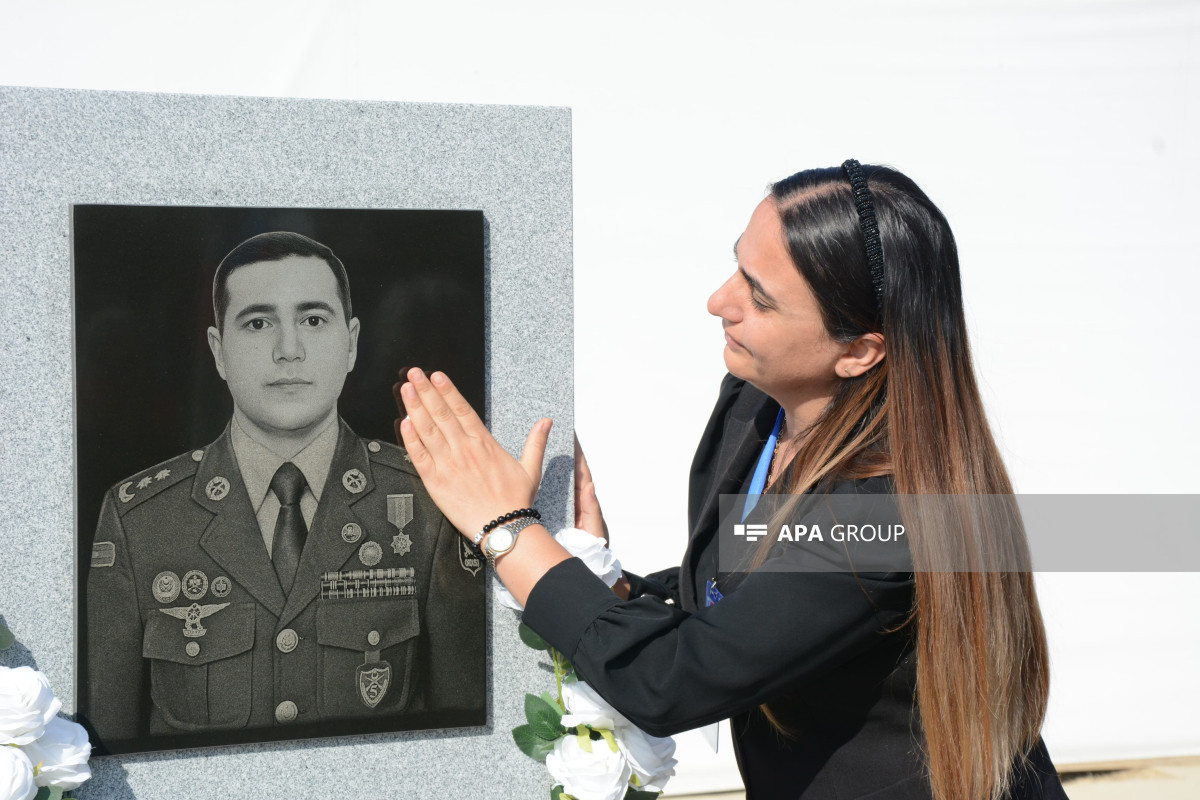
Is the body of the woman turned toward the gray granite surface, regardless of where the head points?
yes

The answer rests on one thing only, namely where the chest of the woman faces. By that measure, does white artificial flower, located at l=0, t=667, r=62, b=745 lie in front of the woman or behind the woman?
in front

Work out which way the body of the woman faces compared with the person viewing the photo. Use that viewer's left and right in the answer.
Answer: facing to the left of the viewer

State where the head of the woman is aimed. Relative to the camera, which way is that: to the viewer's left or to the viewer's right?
to the viewer's left

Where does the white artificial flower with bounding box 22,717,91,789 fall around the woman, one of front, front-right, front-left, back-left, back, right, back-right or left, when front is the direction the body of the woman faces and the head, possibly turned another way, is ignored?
front
